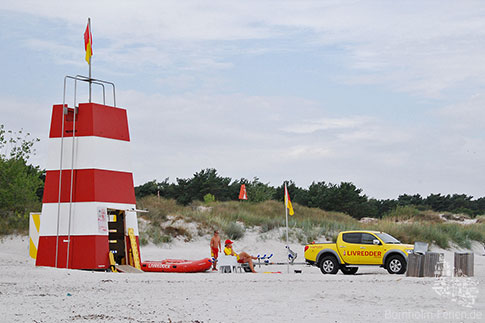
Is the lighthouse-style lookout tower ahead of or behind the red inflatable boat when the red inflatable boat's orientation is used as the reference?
behind

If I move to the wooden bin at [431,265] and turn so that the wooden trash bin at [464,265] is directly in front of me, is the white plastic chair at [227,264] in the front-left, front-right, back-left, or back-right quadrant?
back-left

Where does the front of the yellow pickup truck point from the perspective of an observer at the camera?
facing the viewer and to the right of the viewer

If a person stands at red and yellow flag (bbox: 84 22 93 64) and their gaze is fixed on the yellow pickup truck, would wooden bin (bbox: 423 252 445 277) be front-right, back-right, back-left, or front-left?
front-right

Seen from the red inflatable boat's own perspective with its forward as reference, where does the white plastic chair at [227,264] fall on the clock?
The white plastic chair is roughly at 12 o'clock from the red inflatable boat.

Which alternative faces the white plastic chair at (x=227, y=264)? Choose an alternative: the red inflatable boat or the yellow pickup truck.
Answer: the red inflatable boat

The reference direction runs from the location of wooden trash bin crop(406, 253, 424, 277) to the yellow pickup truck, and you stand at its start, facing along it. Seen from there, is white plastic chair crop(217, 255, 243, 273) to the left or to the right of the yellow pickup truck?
left

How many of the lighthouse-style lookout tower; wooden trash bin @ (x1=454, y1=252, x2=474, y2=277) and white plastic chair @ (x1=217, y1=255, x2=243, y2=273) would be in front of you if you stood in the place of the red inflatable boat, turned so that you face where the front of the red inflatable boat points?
2

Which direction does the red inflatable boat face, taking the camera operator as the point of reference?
facing to the right of the viewer

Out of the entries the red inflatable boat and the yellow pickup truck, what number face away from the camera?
0

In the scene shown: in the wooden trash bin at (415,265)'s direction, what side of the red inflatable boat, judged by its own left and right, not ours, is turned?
front
